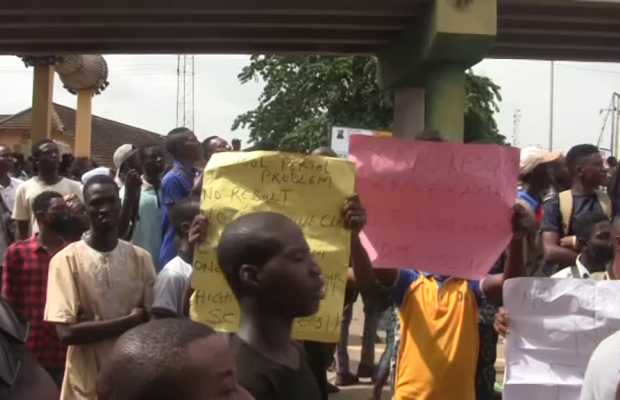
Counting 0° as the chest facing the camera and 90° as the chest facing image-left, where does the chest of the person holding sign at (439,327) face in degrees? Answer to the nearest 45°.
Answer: approximately 0°

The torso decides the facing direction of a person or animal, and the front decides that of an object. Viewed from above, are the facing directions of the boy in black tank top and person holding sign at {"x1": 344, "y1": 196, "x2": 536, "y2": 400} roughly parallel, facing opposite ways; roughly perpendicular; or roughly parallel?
roughly perpendicular

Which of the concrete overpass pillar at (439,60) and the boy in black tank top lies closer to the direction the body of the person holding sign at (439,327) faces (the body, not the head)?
the boy in black tank top

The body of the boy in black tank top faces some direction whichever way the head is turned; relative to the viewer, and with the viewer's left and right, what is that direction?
facing to the right of the viewer

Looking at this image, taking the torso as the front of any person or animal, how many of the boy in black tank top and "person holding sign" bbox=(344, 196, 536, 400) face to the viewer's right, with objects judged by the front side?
1

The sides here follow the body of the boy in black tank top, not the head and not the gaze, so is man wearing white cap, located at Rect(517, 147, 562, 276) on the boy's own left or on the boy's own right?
on the boy's own left

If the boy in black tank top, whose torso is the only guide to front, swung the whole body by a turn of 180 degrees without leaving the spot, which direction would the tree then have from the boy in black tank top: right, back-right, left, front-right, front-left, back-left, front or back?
right

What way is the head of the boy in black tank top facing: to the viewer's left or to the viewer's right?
to the viewer's right
